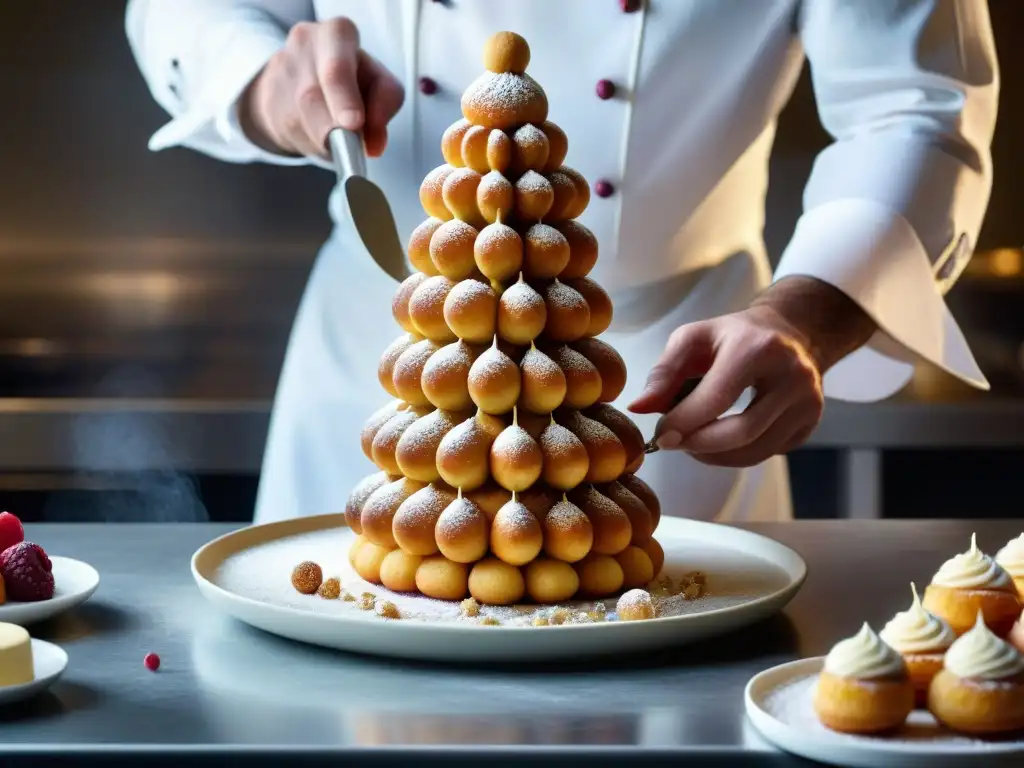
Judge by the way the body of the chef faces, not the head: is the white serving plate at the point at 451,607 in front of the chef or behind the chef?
in front

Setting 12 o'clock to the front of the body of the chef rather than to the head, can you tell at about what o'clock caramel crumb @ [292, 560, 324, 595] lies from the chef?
The caramel crumb is roughly at 1 o'clock from the chef.

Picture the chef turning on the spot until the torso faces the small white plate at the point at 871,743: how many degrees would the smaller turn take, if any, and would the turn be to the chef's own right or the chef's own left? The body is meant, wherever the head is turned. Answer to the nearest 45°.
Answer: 0° — they already face it

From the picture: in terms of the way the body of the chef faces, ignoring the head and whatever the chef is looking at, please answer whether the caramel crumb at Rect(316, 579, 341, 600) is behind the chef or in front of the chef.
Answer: in front

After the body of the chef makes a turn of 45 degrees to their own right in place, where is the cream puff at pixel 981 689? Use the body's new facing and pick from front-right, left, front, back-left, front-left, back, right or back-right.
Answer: front-left

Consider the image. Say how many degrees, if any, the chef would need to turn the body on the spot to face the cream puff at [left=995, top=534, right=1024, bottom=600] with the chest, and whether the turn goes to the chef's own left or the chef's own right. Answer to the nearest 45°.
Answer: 0° — they already face it

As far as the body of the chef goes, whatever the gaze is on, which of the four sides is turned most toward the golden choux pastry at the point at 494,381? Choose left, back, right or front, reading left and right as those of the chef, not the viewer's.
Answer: front

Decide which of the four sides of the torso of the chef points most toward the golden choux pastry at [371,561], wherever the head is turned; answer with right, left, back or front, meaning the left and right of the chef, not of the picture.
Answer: front

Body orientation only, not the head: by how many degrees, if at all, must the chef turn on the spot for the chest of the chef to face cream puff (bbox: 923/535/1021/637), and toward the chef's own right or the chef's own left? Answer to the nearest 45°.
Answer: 0° — they already face it

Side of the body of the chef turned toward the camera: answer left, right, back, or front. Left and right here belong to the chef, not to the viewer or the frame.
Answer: front
